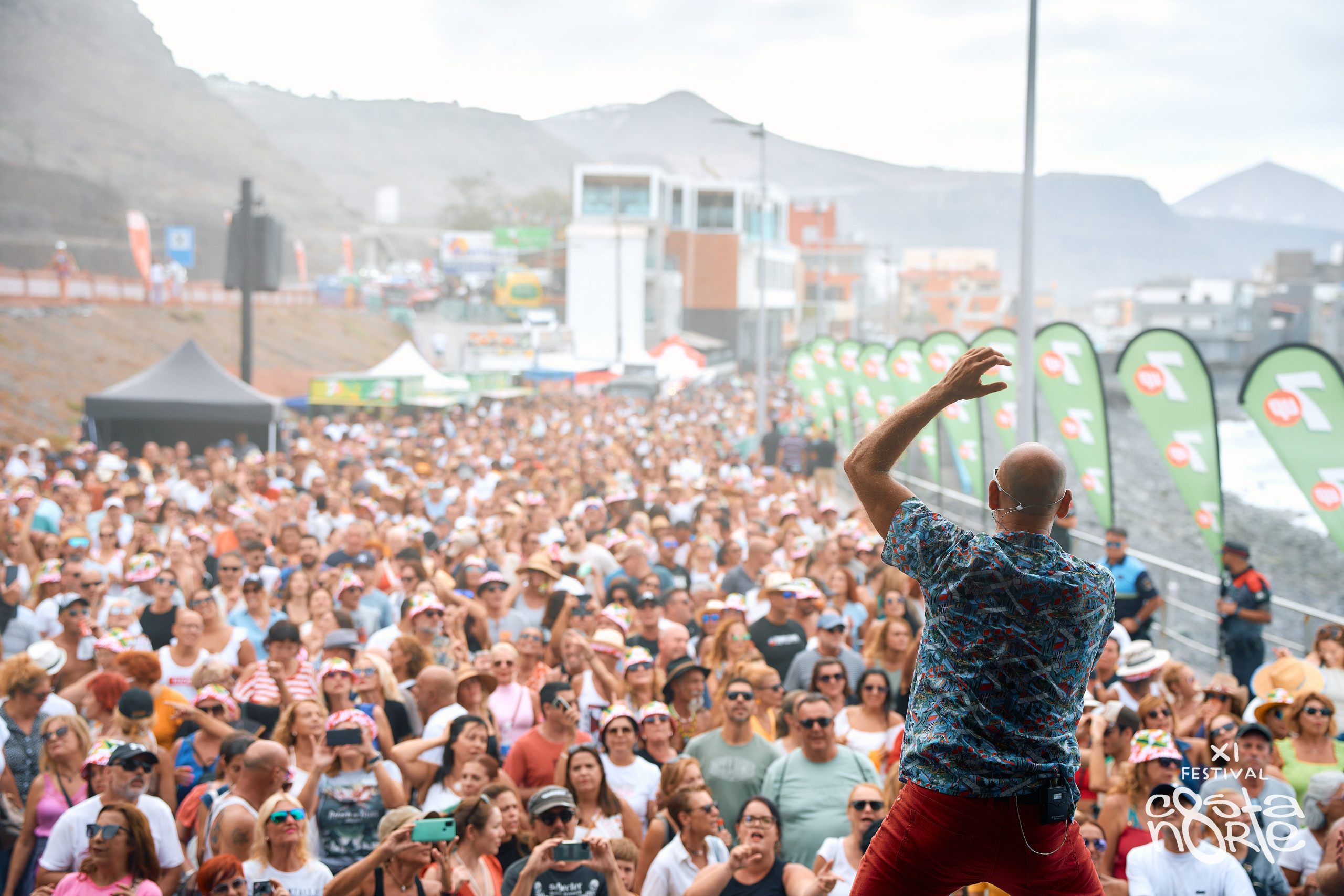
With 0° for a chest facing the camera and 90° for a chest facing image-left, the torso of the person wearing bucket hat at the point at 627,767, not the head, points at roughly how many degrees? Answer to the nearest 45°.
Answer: approximately 0°

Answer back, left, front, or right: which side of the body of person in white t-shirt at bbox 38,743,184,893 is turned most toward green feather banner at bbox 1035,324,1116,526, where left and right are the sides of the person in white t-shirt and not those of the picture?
left

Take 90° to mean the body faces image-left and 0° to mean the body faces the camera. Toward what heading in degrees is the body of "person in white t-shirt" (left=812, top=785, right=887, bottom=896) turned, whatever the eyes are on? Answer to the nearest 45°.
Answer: approximately 0°

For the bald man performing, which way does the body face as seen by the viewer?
away from the camera

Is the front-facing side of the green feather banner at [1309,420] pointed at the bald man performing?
yes

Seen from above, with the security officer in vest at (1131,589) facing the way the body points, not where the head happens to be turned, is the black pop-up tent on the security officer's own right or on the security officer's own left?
on the security officer's own right

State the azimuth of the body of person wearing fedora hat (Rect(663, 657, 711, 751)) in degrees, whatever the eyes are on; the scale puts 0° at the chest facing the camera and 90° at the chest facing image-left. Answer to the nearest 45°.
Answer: approximately 315°
